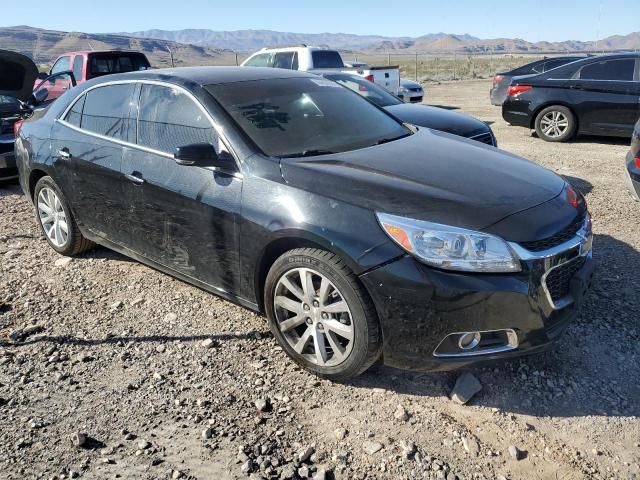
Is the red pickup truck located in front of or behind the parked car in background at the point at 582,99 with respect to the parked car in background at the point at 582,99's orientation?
behind

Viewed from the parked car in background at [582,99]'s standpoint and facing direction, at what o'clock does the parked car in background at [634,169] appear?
the parked car in background at [634,169] is roughly at 3 o'clock from the parked car in background at [582,99].

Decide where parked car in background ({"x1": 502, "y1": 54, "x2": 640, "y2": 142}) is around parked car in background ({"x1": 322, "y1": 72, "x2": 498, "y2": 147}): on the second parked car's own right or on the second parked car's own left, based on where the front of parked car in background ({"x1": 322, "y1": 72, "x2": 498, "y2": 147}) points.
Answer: on the second parked car's own left

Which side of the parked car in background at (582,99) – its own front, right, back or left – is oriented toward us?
right

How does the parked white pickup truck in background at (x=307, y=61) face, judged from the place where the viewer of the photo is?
facing away from the viewer and to the left of the viewer

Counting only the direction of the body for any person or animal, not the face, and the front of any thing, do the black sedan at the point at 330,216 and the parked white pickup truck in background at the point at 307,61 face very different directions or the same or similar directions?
very different directions

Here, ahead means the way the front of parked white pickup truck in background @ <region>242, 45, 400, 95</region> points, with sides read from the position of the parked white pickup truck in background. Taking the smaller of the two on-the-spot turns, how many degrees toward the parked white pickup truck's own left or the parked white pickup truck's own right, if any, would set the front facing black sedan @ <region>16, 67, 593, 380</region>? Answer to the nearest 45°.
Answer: approximately 135° to the parked white pickup truck's own left

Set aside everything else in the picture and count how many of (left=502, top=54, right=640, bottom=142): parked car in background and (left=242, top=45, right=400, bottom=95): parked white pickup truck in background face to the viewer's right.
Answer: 1
